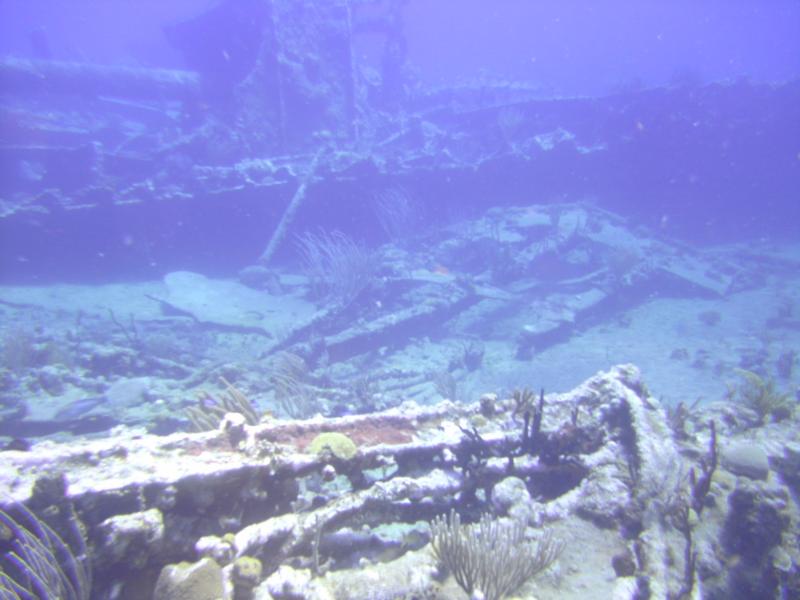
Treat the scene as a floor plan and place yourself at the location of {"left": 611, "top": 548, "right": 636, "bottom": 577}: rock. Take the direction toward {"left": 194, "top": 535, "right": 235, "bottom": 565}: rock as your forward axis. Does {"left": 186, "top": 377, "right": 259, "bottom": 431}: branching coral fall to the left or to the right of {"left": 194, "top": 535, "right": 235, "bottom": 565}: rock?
right

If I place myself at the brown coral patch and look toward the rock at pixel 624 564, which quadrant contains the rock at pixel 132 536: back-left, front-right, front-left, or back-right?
back-right

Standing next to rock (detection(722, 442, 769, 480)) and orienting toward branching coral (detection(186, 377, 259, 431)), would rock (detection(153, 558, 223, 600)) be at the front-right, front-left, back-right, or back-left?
front-left
